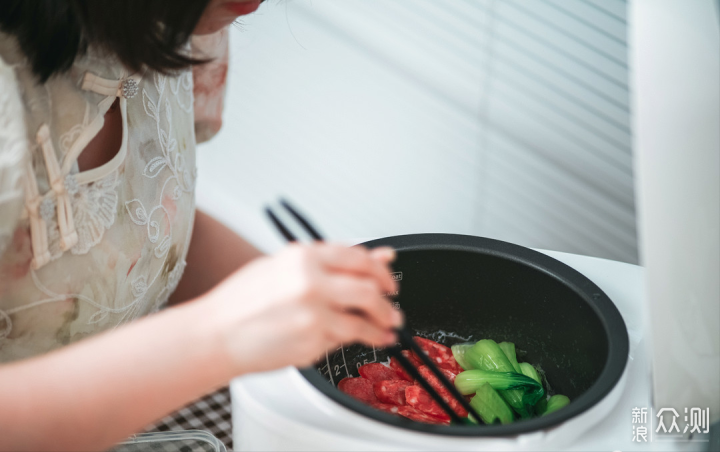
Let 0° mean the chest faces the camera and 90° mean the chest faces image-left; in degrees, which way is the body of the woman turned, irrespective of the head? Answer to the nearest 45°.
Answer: approximately 315°

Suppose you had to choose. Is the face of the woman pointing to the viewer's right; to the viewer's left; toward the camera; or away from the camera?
to the viewer's right
